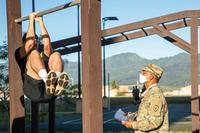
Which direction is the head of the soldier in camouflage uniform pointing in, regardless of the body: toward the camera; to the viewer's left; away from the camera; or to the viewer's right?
to the viewer's left

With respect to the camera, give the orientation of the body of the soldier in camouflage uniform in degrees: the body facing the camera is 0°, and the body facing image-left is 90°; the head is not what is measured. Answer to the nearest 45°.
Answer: approximately 90°

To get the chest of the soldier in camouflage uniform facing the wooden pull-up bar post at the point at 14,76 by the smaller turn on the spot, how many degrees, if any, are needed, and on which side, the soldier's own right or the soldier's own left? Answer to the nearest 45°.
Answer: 0° — they already face it
